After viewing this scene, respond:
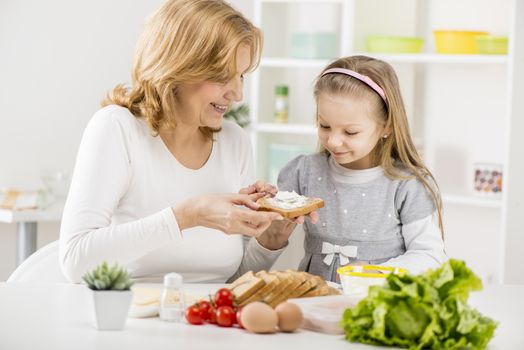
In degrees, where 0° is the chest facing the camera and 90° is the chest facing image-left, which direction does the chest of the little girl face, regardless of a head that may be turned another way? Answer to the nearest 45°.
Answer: approximately 45°

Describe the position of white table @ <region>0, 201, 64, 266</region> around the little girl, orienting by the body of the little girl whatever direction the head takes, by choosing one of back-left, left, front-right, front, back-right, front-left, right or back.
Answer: right

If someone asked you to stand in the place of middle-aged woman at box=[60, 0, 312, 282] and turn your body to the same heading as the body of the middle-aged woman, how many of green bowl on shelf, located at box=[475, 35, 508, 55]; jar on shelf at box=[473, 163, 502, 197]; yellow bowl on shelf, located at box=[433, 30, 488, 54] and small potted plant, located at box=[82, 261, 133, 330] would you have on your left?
3

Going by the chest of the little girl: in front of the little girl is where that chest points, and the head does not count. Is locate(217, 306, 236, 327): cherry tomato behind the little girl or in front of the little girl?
in front

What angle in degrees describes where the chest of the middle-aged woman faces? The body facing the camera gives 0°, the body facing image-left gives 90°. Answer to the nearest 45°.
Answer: approximately 315°

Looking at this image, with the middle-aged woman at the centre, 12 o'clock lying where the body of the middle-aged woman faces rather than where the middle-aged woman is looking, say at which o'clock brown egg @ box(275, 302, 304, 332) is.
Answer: The brown egg is roughly at 1 o'clock from the middle-aged woman.

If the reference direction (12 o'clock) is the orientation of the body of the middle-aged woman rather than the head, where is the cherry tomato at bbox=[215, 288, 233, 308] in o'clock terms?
The cherry tomato is roughly at 1 o'clock from the middle-aged woman.

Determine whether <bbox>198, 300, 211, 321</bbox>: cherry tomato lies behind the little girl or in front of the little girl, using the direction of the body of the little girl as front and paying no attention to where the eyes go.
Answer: in front

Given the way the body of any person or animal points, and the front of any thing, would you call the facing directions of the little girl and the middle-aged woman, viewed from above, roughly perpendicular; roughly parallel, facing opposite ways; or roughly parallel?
roughly perpendicular

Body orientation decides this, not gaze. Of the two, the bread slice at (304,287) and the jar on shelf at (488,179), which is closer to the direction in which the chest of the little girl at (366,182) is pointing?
the bread slice

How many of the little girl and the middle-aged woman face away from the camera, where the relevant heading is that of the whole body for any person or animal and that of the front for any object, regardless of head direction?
0

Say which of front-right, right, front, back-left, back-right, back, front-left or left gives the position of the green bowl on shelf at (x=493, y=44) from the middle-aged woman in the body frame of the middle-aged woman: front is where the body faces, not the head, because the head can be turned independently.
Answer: left

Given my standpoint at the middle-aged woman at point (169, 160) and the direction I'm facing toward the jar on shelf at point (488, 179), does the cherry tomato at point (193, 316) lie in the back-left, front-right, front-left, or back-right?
back-right
